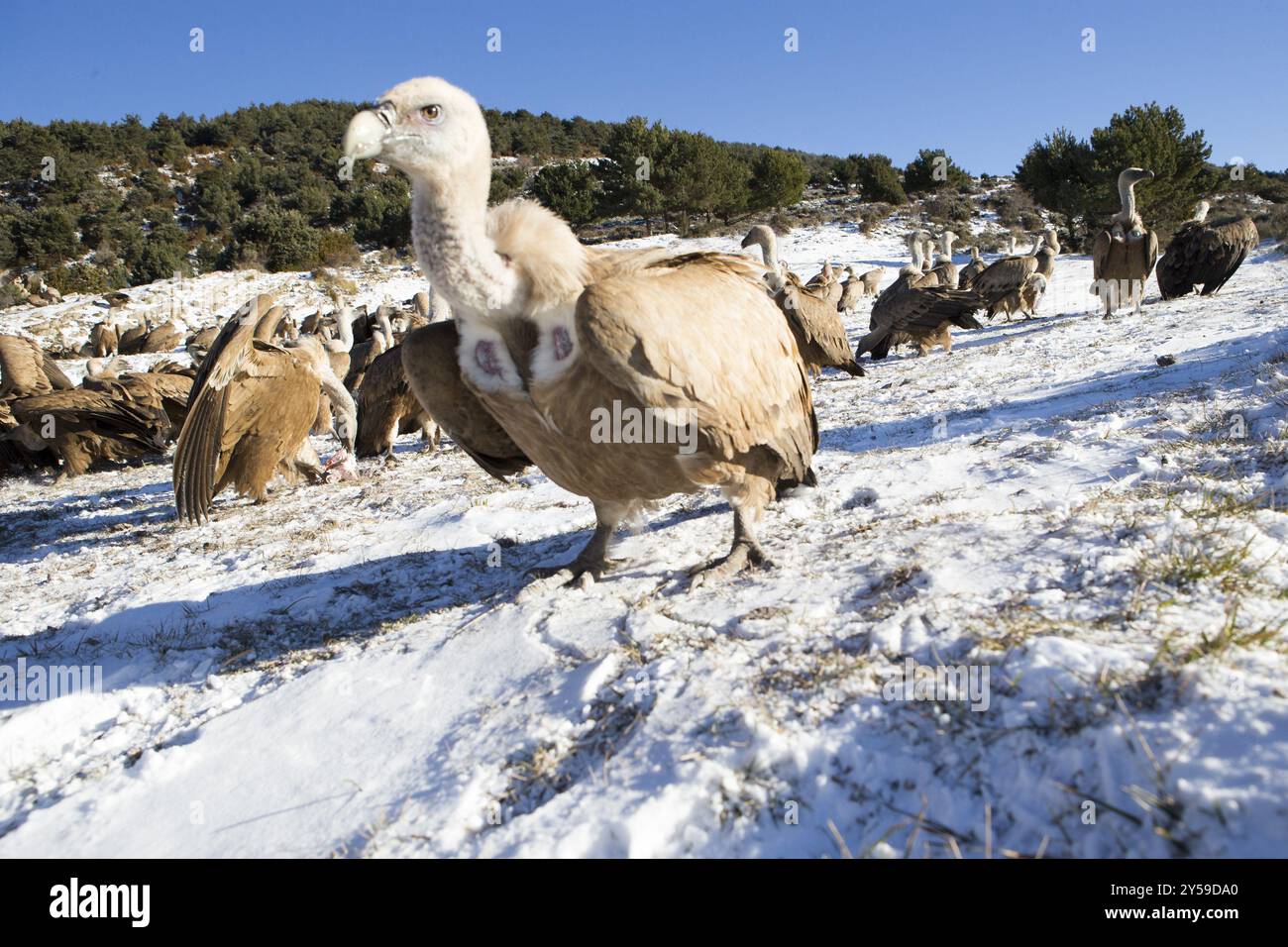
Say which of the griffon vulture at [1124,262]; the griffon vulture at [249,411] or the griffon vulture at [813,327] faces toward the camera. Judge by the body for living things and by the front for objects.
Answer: the griffon vulture at [1124,262]

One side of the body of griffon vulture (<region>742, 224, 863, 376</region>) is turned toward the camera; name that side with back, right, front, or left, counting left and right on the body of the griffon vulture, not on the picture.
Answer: left

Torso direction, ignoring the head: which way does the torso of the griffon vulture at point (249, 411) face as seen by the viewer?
to the viewer's right
